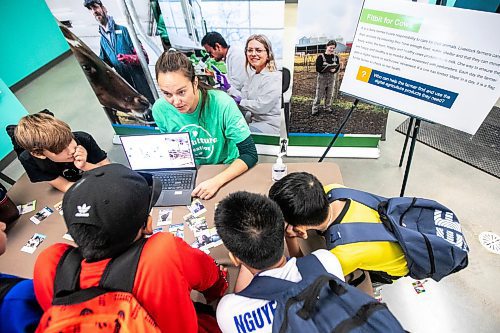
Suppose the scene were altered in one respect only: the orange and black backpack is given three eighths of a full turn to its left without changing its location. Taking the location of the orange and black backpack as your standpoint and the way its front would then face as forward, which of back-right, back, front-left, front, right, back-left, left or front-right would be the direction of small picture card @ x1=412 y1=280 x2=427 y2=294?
right

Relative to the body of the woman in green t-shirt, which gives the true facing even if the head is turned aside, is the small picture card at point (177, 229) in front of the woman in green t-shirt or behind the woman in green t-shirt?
in front

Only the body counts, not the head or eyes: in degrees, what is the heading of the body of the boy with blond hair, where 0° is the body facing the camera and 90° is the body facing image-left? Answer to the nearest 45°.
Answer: approximately 315°

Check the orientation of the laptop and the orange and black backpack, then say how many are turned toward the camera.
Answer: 2

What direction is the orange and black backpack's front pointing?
toward the camera

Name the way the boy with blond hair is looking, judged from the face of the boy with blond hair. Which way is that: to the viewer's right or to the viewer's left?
to the viewer's right

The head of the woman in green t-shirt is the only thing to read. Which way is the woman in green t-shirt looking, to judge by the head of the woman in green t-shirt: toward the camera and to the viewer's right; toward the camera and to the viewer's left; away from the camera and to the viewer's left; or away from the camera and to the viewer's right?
toward the camera and to the viewer's left

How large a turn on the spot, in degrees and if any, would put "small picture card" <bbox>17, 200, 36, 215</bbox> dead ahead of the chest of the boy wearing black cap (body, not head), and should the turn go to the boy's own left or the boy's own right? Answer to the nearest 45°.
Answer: approximately 45° to the boy's own left

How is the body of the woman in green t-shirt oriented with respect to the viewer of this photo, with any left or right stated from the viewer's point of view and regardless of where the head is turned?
facing the viewer and to the left of the viewer

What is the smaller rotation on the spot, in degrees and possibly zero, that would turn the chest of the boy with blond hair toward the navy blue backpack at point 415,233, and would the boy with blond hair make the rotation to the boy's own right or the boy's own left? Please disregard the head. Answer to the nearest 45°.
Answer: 0° — they already face it

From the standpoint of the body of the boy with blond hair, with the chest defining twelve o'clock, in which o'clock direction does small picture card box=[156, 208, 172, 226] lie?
The small picture card is roughly at 1 o'clock from the boy with blond hair.

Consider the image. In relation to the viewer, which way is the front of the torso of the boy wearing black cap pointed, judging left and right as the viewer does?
facing away from the viewer and to the right of the viewer
